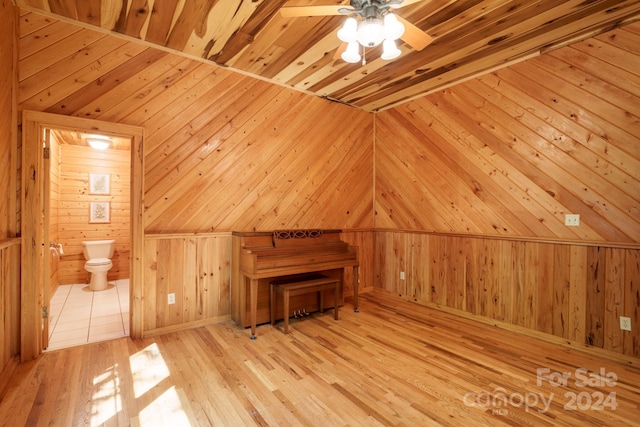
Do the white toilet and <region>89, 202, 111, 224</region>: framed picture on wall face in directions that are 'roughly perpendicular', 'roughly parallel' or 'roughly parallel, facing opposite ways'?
roughly parallel

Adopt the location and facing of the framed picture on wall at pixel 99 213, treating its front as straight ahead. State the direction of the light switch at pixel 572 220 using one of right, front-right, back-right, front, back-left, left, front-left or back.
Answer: front-left

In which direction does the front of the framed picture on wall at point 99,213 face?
toward the camera

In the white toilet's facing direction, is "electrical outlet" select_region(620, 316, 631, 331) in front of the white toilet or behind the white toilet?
in front

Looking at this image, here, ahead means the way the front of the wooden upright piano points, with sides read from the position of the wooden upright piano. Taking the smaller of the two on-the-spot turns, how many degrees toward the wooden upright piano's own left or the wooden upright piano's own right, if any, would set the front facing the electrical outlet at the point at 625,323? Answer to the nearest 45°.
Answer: approximately 45° to the wooden upright piano's own left

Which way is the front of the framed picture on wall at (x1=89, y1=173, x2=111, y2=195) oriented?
toward the camera

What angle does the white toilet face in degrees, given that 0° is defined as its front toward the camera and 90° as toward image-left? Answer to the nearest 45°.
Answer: approximately 0°

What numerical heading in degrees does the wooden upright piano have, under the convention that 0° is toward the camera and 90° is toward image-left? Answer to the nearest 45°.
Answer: approximately 315°

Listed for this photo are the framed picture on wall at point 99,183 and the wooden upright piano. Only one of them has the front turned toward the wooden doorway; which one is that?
the framed picture on wall

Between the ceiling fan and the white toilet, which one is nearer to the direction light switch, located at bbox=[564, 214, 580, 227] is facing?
the ceiling fan
